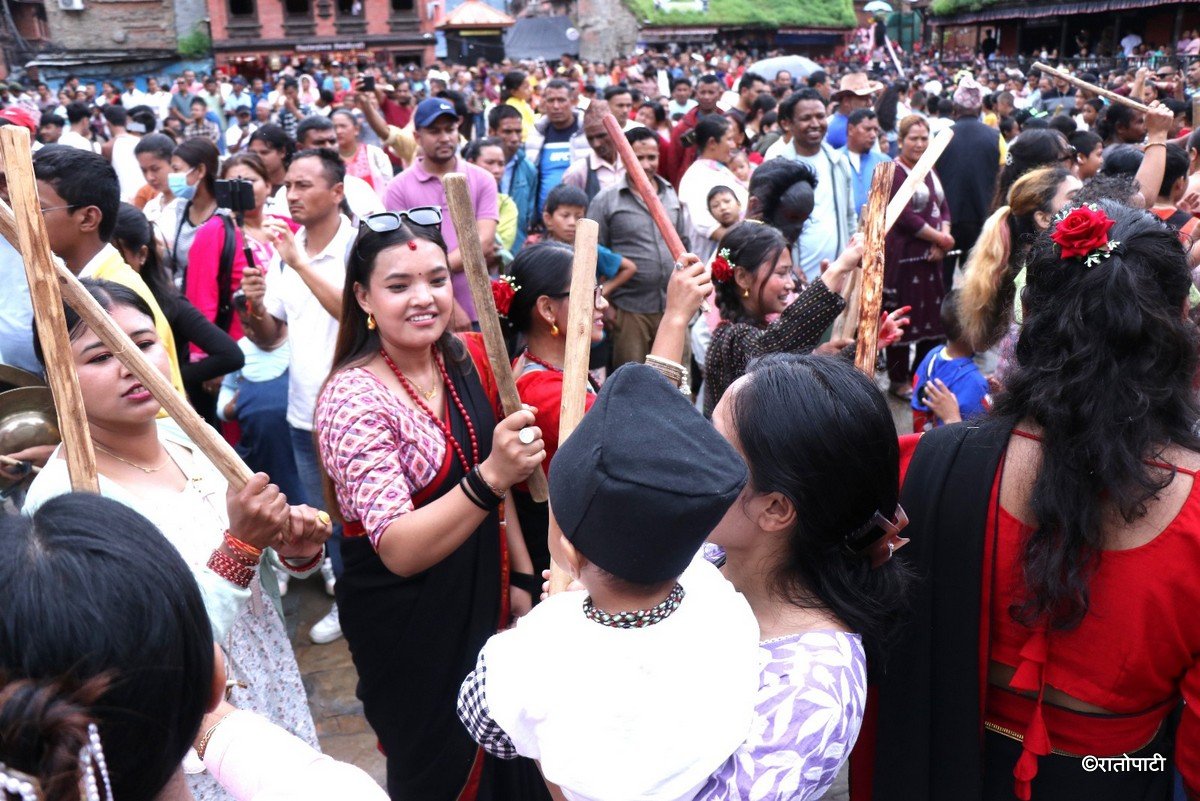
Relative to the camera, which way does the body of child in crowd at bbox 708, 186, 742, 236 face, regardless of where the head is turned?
toward the camera

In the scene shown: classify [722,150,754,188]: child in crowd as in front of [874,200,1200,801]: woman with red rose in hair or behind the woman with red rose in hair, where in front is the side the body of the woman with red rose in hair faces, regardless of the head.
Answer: in front

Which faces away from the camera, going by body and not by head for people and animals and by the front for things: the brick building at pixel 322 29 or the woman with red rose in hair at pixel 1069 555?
the woman with red rose in hair

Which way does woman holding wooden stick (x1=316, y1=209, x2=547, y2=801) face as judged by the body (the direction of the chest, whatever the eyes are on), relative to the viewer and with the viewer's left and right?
facing the viewer and to the right of the viewer

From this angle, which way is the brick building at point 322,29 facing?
toward the camera

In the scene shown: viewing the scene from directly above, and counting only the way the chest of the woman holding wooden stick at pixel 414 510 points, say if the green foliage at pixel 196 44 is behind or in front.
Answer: behind

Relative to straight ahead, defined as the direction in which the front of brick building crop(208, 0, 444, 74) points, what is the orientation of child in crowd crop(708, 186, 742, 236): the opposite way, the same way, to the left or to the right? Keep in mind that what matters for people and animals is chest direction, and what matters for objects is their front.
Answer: the same way

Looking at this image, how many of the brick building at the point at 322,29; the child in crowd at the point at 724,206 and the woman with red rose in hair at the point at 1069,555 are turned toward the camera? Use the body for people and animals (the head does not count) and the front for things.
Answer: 2

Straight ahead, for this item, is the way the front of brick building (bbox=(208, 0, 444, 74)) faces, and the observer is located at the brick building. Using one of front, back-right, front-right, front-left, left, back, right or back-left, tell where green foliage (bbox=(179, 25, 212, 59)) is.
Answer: right

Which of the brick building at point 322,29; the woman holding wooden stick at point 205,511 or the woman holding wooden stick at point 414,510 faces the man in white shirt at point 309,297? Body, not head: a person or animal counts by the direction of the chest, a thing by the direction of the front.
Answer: the brick building

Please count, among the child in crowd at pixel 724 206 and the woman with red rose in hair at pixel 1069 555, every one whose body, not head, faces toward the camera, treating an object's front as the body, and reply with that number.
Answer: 1

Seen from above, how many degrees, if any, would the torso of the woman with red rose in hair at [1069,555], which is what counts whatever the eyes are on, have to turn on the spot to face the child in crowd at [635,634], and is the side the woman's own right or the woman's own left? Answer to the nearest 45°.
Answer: approximately 135° to the woman's own left

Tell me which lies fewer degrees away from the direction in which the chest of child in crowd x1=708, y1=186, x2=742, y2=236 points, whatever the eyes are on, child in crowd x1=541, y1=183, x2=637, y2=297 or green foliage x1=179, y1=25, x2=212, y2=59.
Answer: the child in crowd

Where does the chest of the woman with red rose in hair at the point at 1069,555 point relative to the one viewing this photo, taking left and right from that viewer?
facing away from the viewer

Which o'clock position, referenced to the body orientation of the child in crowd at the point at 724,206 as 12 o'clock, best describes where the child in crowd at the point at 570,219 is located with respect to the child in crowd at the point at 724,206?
the child in crowd at the point at 570,219 is roughly at 2 o'clock from the child in crowd at the point at 724,206.

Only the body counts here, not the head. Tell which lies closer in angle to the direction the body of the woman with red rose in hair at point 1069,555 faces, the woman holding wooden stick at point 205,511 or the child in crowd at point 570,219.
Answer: the child in crowd
